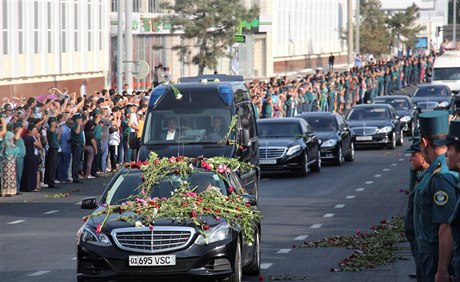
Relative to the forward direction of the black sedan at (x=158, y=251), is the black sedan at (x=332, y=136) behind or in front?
behind

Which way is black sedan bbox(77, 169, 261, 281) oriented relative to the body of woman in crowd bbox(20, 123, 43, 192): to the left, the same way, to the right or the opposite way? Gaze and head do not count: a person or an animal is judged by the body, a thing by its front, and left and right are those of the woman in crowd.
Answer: to the right

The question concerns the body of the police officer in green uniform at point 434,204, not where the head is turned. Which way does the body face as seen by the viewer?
to the viewer's left

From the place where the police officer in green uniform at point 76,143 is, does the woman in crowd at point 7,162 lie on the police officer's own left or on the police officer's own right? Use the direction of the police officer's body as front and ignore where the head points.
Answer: on the police officer's own right

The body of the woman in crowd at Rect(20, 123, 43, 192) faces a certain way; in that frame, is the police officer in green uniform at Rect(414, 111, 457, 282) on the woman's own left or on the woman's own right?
on the woman's own right

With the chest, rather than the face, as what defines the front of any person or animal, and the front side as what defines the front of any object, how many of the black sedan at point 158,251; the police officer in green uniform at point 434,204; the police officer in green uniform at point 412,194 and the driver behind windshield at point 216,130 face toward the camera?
2

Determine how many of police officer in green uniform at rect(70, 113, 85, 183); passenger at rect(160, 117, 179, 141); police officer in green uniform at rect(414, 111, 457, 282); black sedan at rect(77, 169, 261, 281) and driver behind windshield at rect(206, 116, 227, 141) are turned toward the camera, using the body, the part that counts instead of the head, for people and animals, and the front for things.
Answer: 3

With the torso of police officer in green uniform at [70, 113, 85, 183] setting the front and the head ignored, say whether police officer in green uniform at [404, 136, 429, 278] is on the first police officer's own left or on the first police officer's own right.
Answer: on the first police officer's own right

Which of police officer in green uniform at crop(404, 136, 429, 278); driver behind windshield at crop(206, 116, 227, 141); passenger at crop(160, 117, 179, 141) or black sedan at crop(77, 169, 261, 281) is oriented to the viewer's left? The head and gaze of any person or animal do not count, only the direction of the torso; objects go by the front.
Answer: the police officer in green uniform

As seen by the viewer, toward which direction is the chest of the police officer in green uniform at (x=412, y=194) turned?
to the viewer's left

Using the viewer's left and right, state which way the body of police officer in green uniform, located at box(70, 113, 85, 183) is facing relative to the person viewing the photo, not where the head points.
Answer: facing to the right of the viewer

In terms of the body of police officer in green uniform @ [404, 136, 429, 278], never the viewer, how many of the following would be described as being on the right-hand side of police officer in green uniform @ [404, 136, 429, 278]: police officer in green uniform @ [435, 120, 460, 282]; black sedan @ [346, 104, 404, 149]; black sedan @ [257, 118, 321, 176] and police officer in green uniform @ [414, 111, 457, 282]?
2

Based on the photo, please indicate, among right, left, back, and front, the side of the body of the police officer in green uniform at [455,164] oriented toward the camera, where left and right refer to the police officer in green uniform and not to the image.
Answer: left
